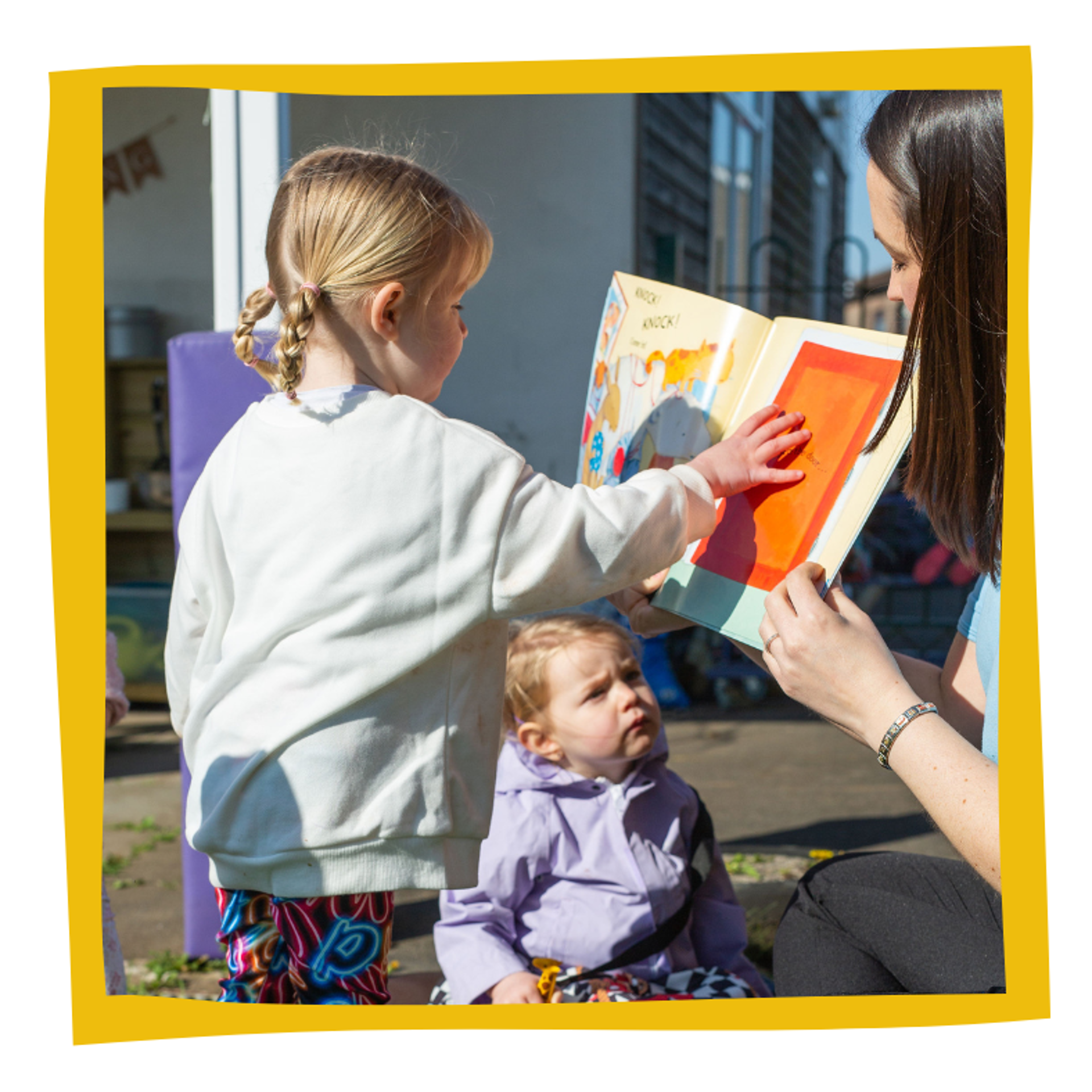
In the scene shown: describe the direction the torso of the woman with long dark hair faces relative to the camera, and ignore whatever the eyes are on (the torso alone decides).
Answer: to the viewer's left

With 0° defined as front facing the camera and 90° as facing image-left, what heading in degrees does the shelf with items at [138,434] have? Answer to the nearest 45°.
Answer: approximately 0°

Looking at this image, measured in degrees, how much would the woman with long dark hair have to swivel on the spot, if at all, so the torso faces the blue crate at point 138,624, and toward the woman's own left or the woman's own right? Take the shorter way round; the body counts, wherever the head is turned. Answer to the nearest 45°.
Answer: approximately 45° to the woman's own right

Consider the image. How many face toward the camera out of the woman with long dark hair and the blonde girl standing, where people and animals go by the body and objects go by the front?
0

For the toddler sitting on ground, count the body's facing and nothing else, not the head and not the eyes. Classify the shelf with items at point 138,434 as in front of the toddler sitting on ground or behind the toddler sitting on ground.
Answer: behind

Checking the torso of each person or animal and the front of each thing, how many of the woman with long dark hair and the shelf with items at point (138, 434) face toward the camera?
1

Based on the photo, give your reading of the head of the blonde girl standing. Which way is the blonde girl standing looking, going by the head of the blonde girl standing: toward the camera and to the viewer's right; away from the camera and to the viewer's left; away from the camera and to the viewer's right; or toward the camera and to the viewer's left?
away from the camera and to the viewer's right

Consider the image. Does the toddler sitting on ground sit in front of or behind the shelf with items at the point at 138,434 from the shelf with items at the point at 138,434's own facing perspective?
in front

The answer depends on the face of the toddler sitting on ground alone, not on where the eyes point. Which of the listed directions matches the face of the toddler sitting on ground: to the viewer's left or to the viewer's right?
to the viewer's right

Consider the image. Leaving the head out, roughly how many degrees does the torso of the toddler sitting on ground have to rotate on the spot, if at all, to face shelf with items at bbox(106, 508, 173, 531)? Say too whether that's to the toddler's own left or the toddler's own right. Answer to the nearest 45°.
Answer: approximately 180°

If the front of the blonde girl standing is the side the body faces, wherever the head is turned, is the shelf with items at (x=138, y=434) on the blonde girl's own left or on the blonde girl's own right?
on the blonde girl's own left

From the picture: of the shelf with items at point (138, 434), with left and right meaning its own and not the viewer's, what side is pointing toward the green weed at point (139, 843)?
front

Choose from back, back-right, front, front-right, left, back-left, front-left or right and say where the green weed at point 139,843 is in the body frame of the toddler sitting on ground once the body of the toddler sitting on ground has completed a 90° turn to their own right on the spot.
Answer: right
